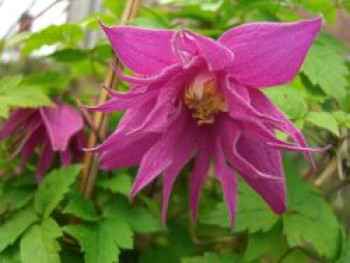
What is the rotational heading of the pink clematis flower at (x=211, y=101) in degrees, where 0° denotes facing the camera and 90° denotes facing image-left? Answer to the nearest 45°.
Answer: approximately 0°
